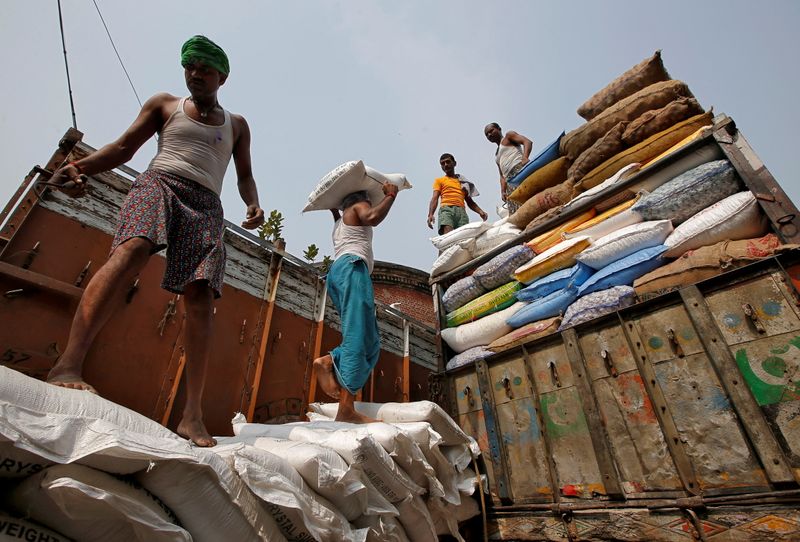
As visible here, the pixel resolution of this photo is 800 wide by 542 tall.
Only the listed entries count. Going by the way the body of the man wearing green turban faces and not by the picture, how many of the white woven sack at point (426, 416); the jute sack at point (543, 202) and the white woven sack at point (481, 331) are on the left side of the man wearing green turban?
3

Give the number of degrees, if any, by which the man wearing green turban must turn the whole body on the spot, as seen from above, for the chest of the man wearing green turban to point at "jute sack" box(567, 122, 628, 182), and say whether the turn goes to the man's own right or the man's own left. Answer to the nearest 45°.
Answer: approximately 90° to the man's own left

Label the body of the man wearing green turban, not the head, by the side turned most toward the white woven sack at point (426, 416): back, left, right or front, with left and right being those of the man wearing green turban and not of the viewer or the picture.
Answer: left

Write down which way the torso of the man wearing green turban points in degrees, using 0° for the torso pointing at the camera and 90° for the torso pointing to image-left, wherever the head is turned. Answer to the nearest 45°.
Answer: approximately 0°

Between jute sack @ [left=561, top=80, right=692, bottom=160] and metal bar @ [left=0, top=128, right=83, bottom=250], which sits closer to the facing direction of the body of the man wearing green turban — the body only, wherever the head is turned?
the jute sack

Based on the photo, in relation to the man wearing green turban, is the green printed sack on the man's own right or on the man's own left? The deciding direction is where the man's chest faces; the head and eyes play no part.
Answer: on the man's own left
